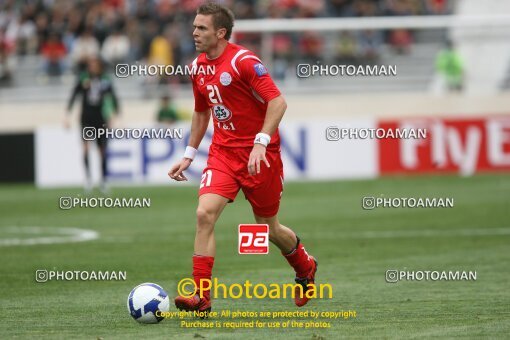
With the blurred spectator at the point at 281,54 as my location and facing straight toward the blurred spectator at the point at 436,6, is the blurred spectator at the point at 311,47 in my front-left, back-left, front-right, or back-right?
front-right

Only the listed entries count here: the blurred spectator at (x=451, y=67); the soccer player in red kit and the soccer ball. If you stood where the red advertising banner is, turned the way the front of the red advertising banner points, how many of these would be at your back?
1

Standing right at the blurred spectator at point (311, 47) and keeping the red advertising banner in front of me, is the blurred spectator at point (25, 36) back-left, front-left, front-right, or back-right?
back-right

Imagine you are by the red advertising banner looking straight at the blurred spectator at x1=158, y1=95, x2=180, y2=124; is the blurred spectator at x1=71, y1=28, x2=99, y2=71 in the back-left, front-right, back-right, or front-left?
front-right

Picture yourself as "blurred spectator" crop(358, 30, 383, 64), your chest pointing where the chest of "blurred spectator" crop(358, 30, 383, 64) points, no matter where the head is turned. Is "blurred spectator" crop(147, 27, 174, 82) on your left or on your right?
on your right

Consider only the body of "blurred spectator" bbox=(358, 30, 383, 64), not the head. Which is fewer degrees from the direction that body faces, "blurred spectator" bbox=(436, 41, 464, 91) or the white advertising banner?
the white advertising banner

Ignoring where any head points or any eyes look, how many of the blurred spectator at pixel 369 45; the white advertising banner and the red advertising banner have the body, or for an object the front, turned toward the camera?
3

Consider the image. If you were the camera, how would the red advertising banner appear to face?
facing the viewer

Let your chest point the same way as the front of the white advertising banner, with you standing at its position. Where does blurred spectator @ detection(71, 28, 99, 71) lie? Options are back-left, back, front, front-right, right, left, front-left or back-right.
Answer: back-right

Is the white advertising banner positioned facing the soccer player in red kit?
yes

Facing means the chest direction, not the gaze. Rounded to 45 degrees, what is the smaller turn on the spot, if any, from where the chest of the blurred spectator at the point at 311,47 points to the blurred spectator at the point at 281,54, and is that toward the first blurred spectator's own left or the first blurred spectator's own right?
approximately 90° to the first blurred spectator's own right

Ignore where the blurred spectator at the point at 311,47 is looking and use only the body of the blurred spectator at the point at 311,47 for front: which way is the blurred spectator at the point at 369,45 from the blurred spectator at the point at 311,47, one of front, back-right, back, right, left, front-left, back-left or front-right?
left

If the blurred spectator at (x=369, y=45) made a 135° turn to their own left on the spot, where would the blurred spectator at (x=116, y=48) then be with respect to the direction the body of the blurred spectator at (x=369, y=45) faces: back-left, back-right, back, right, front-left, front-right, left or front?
back-left

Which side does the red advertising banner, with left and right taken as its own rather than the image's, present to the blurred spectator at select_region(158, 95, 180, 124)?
right

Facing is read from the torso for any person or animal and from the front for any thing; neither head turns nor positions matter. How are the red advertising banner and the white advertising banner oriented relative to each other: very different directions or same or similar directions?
same or similar directions

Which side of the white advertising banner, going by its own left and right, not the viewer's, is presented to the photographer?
front

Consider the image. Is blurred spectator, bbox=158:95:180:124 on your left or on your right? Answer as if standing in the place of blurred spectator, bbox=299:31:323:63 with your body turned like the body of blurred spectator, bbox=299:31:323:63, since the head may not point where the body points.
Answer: on your right

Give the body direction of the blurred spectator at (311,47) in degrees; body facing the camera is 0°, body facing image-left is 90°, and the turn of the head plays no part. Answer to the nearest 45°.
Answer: approximately 0°
